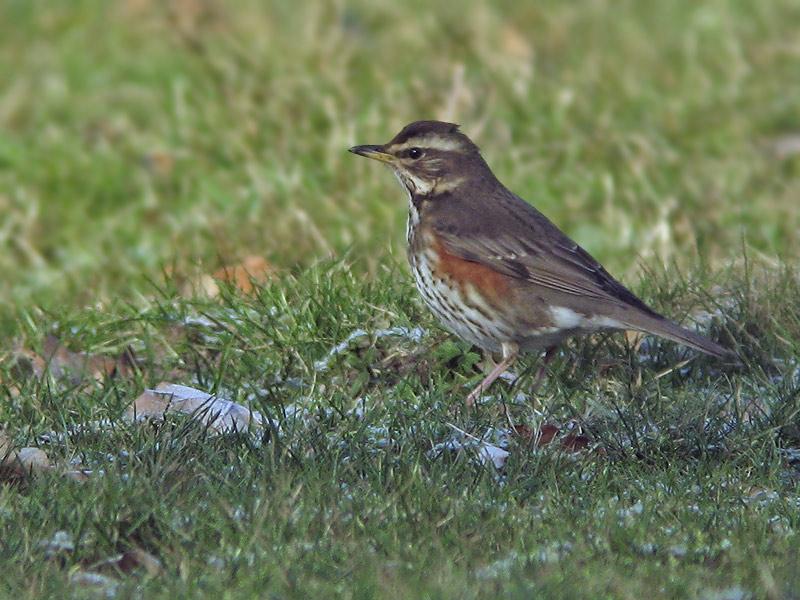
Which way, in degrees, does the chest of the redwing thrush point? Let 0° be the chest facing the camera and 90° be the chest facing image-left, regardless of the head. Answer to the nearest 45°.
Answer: approximately 90°

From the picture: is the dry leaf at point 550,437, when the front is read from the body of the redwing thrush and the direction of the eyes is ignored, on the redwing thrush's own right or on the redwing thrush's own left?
on the redwing thrush's own left

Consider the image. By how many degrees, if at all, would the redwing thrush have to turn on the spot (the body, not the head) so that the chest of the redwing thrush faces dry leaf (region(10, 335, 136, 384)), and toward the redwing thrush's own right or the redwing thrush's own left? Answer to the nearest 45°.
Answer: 0° — it already faces it

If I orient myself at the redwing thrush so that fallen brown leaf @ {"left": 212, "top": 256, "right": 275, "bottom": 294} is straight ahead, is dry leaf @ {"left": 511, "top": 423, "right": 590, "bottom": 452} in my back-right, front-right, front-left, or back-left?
back-left

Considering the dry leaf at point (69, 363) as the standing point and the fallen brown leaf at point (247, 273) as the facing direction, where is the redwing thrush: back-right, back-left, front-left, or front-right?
front-right

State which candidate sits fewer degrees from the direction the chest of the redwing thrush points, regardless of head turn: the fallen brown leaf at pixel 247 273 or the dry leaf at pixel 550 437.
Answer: the fallen brown leaf

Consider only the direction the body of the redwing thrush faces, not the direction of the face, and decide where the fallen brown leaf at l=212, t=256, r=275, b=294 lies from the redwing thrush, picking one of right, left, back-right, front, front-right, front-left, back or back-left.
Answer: front-right

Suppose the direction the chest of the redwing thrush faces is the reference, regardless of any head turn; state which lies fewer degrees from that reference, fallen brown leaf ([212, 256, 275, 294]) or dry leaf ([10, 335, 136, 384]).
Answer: the dry leaf

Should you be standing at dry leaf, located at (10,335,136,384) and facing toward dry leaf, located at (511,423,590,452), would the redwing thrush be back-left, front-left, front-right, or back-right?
front-left
